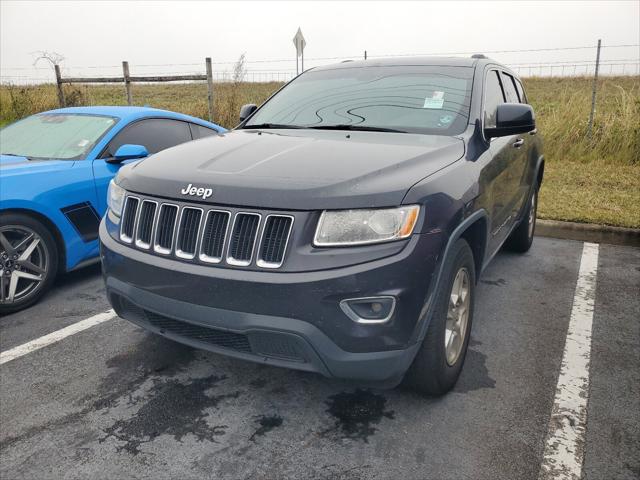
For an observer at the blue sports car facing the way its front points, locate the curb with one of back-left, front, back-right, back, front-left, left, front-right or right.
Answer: back-left

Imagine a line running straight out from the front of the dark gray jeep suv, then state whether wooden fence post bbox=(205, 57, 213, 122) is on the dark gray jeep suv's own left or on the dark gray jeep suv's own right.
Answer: on the dark gray jeep suv's own right

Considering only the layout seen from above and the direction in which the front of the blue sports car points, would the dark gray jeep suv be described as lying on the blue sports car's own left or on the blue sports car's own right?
on the blue sports car's own left

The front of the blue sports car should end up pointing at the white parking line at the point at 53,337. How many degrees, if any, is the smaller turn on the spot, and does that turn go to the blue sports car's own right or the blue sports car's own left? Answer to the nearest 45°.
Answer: approximately 45° to the blue sports car's own left

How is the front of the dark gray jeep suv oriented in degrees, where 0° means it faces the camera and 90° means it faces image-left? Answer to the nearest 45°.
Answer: approximately 45°

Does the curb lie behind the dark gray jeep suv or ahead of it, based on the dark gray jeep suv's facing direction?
behind

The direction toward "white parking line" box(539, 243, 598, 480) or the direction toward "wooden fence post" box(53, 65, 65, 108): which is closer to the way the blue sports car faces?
the white parking line

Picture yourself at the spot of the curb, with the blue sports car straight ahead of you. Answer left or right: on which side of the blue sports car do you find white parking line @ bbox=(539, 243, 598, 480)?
left

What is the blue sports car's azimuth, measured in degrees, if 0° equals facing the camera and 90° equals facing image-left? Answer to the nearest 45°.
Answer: approximately 45°

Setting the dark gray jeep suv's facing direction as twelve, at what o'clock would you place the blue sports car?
The blue sports car is roughly at 3 o'clock from the dark gray jeep suv.

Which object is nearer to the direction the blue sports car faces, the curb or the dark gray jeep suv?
the dark gray jeep suv
